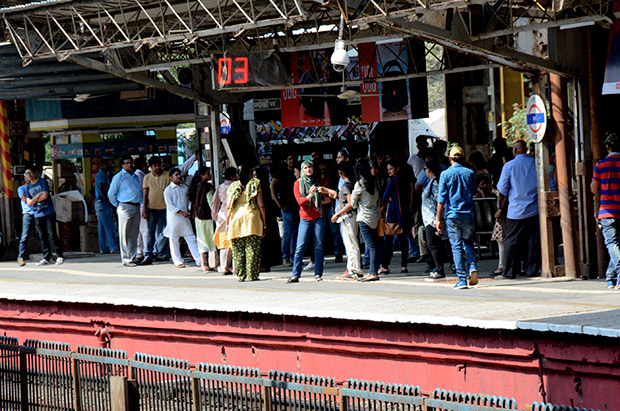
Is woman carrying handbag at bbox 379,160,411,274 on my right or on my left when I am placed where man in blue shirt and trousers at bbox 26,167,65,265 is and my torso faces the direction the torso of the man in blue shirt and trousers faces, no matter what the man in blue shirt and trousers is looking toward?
on my left

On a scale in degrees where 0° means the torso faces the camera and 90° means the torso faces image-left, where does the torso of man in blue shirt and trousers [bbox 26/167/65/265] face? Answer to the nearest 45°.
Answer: approximately 45°

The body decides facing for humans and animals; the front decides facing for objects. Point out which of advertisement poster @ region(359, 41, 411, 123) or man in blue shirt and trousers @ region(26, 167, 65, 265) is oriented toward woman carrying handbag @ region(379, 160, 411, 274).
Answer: the advertisement poster

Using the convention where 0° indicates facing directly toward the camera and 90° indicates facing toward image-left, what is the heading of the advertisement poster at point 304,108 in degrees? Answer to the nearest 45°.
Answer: approximately 0°

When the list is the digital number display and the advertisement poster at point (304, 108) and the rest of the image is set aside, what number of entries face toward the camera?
2
